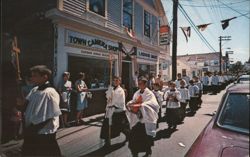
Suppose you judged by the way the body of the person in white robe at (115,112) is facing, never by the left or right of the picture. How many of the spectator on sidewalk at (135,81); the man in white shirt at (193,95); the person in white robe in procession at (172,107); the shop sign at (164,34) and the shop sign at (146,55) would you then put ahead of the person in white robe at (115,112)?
0

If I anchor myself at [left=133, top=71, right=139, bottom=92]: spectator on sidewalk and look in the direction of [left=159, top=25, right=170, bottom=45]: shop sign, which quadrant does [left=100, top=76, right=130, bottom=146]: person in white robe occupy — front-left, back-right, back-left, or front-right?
back-right

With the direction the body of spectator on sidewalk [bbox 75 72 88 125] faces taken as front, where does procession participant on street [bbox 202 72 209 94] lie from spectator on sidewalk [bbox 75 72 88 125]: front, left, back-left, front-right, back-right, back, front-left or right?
left

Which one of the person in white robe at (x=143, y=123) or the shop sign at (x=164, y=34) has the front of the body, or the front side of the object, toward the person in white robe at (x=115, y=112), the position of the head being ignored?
the shop sign

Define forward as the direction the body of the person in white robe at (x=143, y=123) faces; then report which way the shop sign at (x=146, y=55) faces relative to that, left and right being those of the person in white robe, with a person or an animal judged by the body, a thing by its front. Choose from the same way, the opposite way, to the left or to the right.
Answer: to the left

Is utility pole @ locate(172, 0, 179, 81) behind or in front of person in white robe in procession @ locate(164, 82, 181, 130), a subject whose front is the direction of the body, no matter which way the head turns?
behind

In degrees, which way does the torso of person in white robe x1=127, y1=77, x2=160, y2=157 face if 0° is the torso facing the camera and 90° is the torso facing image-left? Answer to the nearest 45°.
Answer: approximately 45°

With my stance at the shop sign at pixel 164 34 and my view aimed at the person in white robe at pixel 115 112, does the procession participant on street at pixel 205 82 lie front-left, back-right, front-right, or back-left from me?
back-left

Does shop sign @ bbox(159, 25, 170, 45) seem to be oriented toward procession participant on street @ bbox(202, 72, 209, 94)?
no

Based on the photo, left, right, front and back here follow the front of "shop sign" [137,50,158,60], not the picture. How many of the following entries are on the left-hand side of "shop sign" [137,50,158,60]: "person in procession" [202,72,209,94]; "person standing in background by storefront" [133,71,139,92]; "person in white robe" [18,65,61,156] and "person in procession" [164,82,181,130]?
1

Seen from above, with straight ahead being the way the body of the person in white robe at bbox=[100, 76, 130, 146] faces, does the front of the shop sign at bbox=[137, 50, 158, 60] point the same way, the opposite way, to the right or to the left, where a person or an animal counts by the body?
to the left

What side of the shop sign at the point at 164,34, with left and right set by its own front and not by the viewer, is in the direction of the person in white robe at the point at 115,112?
front

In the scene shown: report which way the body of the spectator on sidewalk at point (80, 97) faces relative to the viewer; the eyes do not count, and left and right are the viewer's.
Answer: facing the viewer and to the right of the viewer

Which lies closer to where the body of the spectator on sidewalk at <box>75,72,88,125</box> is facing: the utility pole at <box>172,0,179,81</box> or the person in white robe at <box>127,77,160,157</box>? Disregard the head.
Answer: the person in white robe

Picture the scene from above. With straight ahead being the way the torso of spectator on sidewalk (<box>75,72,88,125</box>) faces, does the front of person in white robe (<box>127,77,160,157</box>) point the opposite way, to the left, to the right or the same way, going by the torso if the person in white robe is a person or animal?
to the right

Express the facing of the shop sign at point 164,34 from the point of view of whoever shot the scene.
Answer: facing the viewer
